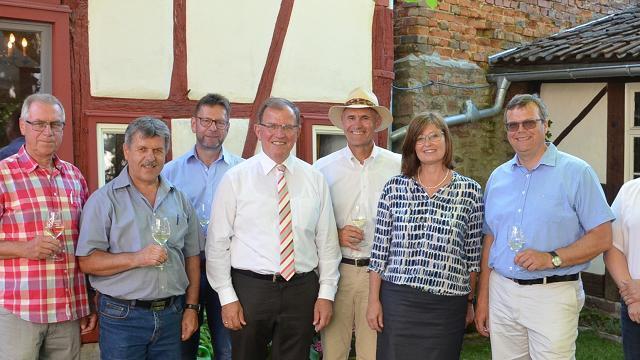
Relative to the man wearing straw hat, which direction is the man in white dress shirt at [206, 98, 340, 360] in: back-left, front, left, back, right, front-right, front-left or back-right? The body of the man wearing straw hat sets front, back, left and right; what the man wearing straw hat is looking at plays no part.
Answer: front-right

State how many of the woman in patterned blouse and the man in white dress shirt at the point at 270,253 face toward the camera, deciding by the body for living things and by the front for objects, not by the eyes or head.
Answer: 2

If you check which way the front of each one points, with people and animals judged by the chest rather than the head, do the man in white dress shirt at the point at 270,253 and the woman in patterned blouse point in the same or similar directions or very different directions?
same or similar directions

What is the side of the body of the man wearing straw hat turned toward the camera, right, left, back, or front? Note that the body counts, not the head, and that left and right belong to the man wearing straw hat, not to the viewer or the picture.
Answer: front

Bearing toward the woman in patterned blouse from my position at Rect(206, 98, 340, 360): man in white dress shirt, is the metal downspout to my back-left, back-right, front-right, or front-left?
front-left

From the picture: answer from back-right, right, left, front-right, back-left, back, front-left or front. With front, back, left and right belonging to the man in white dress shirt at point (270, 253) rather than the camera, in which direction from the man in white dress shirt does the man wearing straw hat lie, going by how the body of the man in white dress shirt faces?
back-left

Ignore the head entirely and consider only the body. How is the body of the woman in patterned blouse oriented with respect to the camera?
toward the camera

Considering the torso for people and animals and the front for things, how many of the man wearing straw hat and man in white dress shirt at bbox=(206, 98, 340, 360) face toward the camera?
2

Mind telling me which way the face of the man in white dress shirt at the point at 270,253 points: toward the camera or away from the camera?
toward the camera

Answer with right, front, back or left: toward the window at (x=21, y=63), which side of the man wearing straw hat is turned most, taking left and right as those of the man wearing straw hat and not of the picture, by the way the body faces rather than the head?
right

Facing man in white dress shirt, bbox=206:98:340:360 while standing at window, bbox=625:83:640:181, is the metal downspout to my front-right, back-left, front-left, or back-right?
front-right

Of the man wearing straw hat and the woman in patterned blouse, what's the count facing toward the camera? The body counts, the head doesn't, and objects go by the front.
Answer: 2

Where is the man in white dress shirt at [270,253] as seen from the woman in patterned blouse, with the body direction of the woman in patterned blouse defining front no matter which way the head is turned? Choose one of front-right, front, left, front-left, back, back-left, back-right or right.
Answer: right

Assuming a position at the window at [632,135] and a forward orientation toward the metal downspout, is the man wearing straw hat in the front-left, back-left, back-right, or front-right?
front-left

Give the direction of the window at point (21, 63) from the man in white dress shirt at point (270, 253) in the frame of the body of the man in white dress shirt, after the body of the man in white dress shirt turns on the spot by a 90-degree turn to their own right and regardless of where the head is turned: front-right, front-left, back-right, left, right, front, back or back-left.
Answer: front-right

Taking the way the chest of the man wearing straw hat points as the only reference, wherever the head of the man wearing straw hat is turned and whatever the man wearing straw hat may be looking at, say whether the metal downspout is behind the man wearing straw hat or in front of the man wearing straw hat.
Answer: behind

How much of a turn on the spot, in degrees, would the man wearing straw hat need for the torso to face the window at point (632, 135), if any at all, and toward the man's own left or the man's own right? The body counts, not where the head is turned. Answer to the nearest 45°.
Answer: approximately 135° to the man's own left
